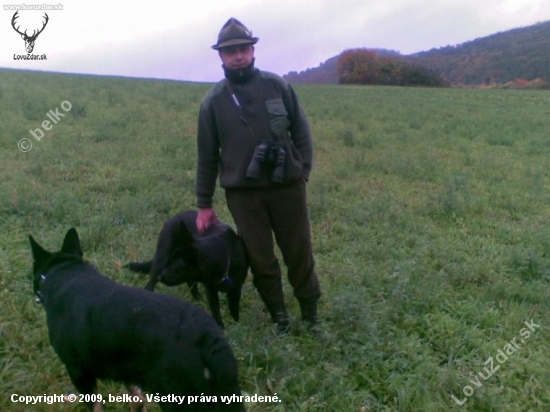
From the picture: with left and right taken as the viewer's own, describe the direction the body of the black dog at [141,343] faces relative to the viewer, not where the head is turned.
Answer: facing away from the viewer and to the left of the viewer

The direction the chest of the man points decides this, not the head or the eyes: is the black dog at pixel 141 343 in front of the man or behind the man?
in front

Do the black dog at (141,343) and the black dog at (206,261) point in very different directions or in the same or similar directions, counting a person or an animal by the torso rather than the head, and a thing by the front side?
very different directions

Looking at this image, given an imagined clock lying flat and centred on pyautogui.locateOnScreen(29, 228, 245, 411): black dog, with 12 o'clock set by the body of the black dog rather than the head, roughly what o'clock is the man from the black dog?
The man is roughly at 3 o'clock from the black dog.

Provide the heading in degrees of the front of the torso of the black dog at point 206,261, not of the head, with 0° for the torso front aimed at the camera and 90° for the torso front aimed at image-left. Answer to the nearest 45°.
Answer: approximately 315°

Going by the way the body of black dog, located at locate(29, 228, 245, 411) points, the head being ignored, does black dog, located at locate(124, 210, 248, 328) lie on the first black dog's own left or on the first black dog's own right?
on the first black dog's own right

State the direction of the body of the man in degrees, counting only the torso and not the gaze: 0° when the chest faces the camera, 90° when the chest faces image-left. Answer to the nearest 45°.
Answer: approximately 0°
